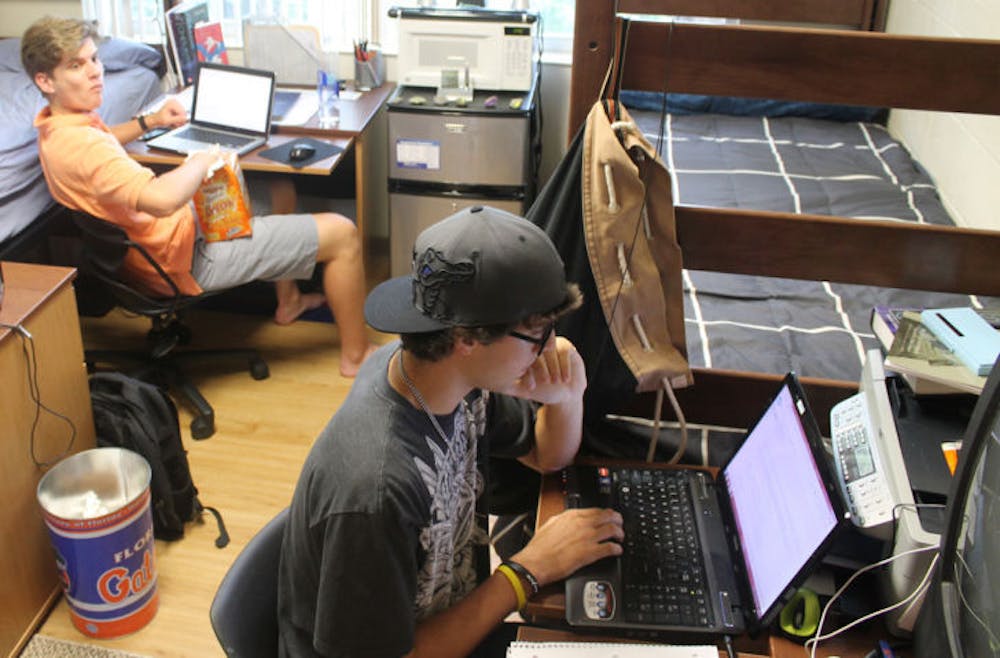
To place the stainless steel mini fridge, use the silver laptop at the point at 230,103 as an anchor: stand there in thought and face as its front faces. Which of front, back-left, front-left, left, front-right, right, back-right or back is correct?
back-left

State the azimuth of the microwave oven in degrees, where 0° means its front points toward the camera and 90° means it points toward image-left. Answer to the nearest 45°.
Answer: approximately 0°

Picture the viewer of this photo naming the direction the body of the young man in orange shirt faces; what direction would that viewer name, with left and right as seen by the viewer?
facing to the right of the viewer

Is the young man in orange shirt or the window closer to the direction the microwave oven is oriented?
the young man in orange shirt

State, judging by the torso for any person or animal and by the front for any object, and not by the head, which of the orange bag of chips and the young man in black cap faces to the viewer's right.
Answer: the young man in black cap

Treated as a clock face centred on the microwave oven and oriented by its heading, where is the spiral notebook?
The spiral notebook is roughly at 12 o'clock from the microwave oven.

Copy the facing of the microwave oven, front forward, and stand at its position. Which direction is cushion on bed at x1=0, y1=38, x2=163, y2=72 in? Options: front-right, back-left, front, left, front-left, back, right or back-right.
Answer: right

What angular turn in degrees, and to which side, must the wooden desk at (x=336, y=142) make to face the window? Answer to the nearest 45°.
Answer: approximately 180°

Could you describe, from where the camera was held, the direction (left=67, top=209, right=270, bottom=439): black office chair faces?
facing to the right of the viewer

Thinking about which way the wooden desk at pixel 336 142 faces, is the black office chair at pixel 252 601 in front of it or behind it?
in front
